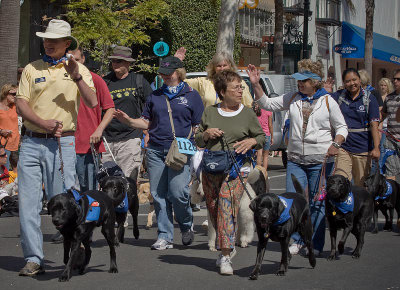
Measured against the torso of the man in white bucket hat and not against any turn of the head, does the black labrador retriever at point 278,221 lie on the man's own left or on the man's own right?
on the man's own left

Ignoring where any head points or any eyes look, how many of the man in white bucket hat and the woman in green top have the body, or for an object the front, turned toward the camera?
2

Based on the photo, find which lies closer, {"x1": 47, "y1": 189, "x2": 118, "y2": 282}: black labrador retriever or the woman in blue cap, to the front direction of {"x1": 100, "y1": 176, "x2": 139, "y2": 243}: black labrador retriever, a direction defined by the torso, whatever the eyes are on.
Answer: the black labrador retriever

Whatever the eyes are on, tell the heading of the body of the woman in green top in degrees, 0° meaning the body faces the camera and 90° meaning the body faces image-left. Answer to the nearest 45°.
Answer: approximately 0°

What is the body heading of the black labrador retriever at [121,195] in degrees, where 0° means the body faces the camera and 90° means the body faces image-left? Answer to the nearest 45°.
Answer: approximately 45°

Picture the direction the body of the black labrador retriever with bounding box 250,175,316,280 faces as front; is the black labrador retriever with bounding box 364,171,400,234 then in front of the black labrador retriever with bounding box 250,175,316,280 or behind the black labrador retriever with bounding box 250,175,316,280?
behind
